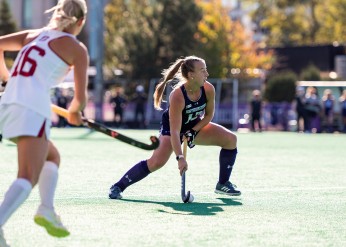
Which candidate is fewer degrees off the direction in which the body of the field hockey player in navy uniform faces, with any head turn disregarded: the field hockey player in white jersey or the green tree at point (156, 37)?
the field hockey player in white jersey

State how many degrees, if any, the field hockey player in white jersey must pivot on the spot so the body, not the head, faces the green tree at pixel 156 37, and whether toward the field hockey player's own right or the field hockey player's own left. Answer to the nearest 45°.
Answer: approximately 45° to the field hockey player's own left

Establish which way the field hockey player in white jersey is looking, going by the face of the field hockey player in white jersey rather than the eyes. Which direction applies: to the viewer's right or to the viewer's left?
to the viewer's right

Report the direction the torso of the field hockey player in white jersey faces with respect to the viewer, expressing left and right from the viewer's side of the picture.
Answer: facing away from the viewer and to the right of the viewer
